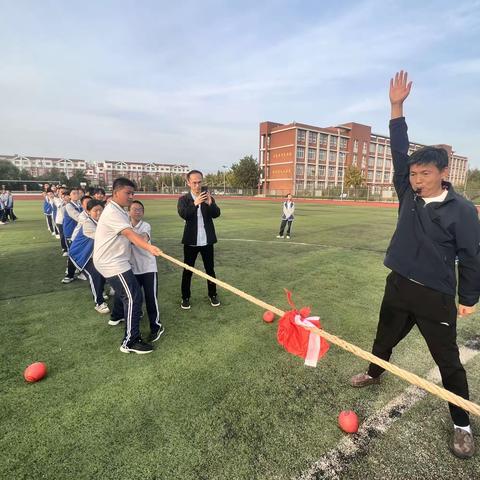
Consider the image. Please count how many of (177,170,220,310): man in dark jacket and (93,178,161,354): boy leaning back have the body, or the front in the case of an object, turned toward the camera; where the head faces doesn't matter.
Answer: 1

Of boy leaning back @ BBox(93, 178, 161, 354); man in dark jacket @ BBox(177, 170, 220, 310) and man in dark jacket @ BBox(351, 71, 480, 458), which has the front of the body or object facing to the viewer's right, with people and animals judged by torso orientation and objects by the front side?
the boy leaning back

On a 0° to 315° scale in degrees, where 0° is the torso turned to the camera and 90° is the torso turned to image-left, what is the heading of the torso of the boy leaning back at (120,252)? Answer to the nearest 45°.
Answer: approximately 270°

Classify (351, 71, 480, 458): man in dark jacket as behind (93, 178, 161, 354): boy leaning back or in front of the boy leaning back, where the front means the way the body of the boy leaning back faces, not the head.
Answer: in front

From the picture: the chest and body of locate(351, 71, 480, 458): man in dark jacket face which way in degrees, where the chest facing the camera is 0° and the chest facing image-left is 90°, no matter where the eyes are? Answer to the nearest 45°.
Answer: approximately 45°

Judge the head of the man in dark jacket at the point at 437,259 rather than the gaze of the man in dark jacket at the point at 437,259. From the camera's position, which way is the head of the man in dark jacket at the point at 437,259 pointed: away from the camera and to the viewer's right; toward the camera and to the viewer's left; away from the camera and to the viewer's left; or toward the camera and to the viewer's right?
toward the camera and to the viewer's left

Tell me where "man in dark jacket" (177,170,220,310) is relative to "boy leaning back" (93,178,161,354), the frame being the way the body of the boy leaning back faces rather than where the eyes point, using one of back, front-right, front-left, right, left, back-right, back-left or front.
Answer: front-left

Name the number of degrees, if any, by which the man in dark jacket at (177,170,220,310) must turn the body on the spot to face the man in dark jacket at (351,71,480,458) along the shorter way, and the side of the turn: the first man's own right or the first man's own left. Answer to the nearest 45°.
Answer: approximately 45° to the first man's own left

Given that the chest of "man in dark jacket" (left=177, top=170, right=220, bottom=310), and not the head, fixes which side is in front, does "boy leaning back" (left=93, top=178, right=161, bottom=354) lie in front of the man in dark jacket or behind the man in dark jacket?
in front

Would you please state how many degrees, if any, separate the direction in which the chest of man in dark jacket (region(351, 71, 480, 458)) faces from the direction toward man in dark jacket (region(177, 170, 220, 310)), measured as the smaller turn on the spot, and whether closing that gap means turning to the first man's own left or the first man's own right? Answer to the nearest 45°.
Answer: approximately 45° to the first man's own right
